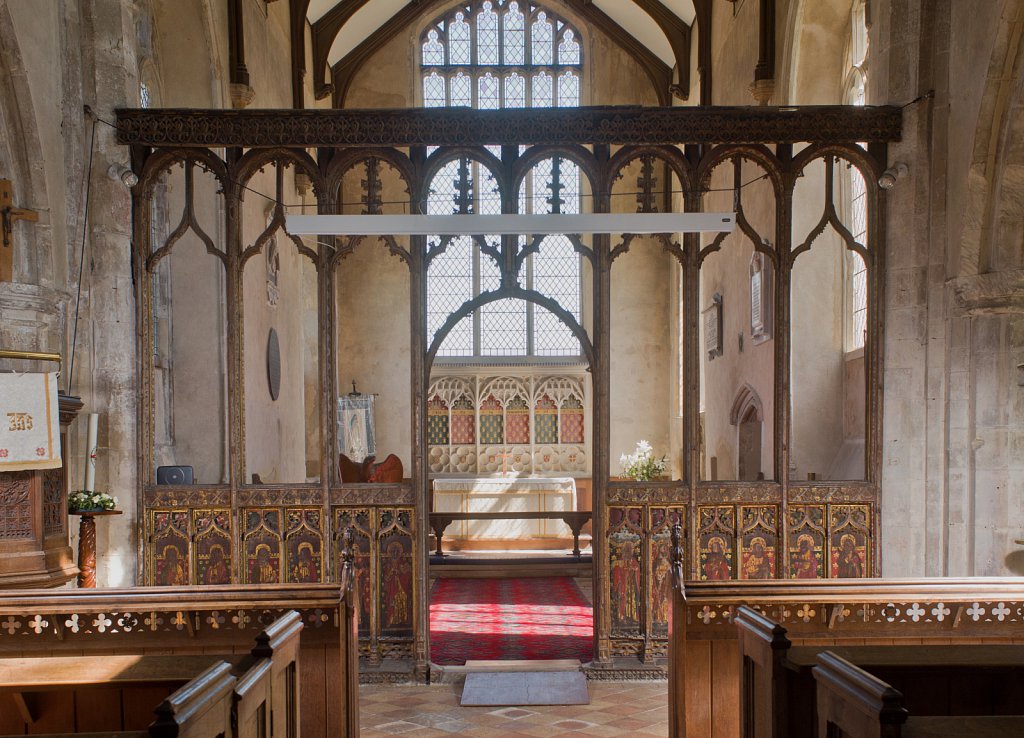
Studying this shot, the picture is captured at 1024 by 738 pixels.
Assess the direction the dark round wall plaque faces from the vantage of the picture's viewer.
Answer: facing to the right of the viewer

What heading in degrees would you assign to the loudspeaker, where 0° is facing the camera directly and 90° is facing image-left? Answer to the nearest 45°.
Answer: approximately 0°

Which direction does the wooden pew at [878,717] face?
away from the camera

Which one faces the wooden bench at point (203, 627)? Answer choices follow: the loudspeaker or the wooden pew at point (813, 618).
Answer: the loudspeaker

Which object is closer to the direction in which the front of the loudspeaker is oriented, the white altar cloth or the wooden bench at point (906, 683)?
the wooden bench

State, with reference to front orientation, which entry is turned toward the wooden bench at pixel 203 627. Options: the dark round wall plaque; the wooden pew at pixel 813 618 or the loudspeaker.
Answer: the loudspeaker

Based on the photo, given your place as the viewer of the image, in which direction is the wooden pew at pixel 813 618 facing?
facing away from the viewer

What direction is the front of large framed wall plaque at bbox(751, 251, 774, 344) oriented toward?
to the viewer's left

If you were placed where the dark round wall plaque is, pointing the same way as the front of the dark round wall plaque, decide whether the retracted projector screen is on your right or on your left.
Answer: on your right

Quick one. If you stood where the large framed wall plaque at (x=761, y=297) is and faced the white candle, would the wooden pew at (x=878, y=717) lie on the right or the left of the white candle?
left

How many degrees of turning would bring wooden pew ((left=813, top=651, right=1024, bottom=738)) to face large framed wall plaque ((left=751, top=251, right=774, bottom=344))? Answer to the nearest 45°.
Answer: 0° — it already faces it

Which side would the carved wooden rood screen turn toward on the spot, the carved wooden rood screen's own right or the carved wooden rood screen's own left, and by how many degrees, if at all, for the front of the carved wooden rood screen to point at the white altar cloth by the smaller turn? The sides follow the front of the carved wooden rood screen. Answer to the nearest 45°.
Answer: approximately 180°

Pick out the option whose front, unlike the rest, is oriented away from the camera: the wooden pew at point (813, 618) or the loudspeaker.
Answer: the wooden pew

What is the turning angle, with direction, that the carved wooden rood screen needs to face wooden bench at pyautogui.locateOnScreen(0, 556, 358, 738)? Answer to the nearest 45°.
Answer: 0° — it already faces it
